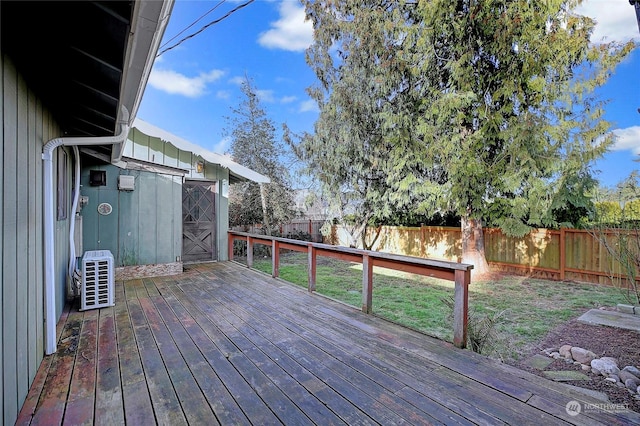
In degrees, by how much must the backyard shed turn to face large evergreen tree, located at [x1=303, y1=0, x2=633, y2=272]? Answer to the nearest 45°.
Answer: approximately 90° to its left

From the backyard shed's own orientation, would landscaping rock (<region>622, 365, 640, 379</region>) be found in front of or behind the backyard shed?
in front

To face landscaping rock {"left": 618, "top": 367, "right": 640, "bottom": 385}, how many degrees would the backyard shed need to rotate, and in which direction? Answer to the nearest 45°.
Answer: approximately 45° to its left

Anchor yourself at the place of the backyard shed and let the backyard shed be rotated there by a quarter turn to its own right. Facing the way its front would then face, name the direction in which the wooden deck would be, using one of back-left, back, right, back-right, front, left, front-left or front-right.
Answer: left

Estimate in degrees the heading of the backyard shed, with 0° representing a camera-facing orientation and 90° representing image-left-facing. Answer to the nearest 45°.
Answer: approximately 0°

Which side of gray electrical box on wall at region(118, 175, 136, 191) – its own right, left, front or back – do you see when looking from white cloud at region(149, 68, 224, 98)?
back

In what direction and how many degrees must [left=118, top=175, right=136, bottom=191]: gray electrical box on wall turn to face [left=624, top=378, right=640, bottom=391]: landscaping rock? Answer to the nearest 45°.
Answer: approximately 45° to its left

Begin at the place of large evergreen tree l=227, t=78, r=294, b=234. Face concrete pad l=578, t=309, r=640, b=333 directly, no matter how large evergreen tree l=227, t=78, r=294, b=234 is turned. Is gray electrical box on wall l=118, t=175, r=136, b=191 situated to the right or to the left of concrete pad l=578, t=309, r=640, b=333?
right
